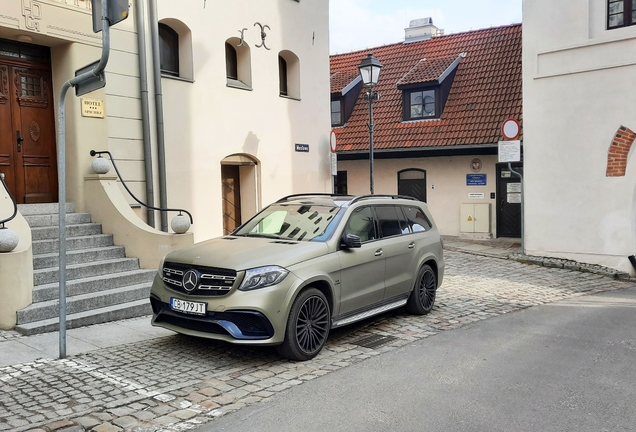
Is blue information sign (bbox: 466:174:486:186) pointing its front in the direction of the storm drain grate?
yes

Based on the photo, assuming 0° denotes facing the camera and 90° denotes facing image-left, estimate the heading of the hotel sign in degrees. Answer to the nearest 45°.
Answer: approximately 315°

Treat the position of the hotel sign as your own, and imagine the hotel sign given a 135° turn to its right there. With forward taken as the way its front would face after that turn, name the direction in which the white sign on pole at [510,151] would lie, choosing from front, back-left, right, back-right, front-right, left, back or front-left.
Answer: back

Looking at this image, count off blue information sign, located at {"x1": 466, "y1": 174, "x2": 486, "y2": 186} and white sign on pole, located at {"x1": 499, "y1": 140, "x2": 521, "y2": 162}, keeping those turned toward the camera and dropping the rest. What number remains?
2

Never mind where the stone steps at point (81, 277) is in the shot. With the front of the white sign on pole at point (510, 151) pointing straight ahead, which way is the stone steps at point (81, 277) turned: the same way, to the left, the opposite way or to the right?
to the left

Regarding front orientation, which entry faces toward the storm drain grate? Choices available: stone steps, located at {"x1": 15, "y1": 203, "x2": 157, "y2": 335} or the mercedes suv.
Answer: the stone steps

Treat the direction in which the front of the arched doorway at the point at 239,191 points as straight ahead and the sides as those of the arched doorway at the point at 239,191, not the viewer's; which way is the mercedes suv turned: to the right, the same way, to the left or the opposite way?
to the right

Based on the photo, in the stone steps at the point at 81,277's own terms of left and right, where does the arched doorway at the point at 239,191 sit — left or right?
on its left

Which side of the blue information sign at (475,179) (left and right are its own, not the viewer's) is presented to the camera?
front

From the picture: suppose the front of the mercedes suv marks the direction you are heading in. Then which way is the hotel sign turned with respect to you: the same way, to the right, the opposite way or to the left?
to the left

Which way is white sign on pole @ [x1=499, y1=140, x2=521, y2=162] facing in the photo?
toward the camera

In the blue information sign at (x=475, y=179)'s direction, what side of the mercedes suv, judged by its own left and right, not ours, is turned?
back

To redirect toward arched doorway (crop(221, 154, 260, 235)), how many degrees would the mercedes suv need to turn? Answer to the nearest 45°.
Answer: approximately 135° to its right

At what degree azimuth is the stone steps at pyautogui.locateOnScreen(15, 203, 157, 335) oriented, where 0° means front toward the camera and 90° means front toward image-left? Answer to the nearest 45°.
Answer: approximately 315°

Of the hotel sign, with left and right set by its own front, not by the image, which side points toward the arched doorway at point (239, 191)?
left
